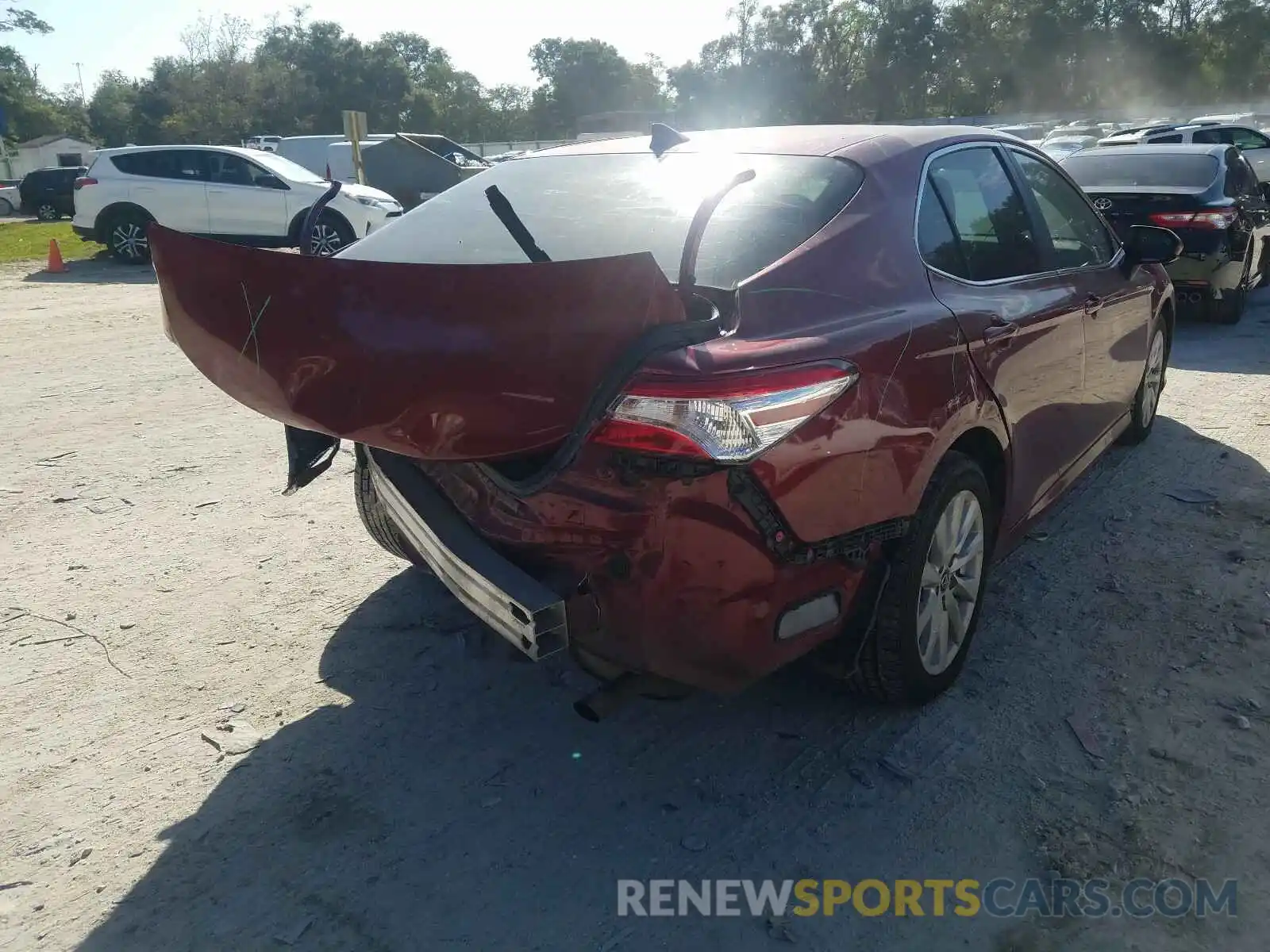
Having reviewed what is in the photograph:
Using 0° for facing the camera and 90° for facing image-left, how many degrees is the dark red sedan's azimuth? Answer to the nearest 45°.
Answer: approximately 225°

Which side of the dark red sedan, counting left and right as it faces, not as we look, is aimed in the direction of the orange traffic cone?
left

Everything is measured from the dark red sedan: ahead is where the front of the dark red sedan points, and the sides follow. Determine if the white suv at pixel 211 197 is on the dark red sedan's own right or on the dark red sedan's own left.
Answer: on the dark red sedan's own left

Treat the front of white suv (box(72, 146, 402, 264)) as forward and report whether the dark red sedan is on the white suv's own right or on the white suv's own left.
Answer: on the white suv's own right

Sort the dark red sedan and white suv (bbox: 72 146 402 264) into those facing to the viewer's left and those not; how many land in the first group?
0

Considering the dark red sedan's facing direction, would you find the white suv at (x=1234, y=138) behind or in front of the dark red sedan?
in front

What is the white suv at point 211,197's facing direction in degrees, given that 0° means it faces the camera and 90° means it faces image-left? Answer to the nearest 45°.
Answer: approximately 270°

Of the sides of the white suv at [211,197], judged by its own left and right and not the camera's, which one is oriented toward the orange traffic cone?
back
